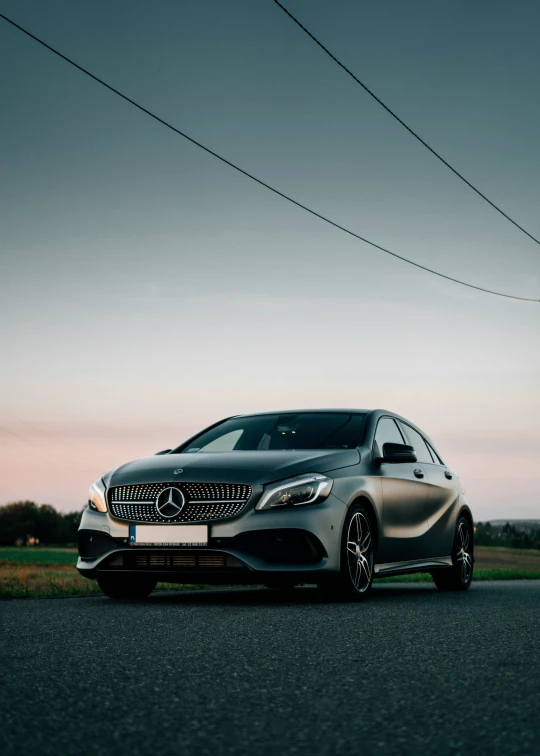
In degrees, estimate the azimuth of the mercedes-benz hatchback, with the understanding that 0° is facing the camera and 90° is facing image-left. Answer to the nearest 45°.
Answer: approximately 45°
